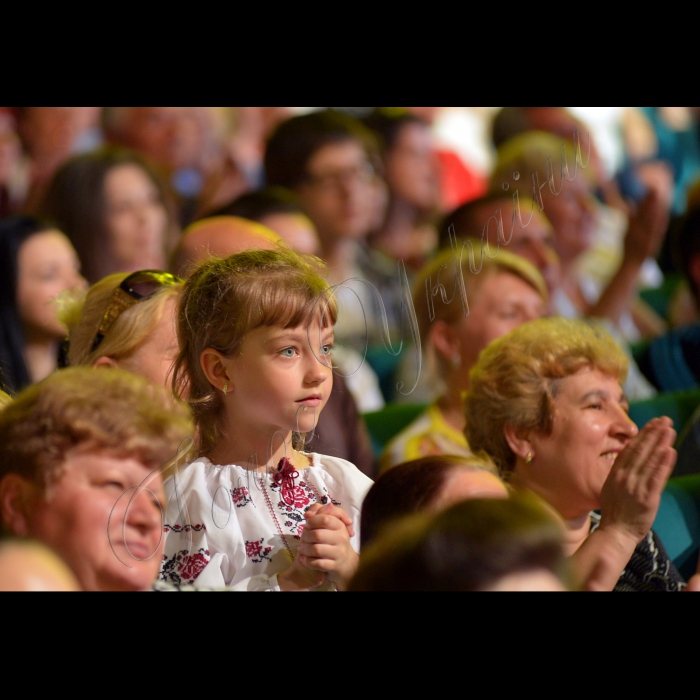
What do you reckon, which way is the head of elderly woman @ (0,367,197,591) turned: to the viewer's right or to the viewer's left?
to the viewer's right

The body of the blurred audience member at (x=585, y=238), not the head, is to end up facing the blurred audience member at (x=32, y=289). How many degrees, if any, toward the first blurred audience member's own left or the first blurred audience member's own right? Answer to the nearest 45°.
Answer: approximately 90° to the first blurred audience member's own right

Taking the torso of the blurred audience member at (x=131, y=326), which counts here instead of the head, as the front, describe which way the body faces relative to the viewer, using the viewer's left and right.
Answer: facing to the right of the viewer

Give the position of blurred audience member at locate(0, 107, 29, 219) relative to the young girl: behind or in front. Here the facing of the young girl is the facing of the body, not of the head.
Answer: behind

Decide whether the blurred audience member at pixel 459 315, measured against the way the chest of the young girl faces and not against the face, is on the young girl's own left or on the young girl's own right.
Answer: on the young girl's own left

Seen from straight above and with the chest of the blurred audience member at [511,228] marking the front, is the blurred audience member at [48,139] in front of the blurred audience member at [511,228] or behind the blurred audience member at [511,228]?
behind
